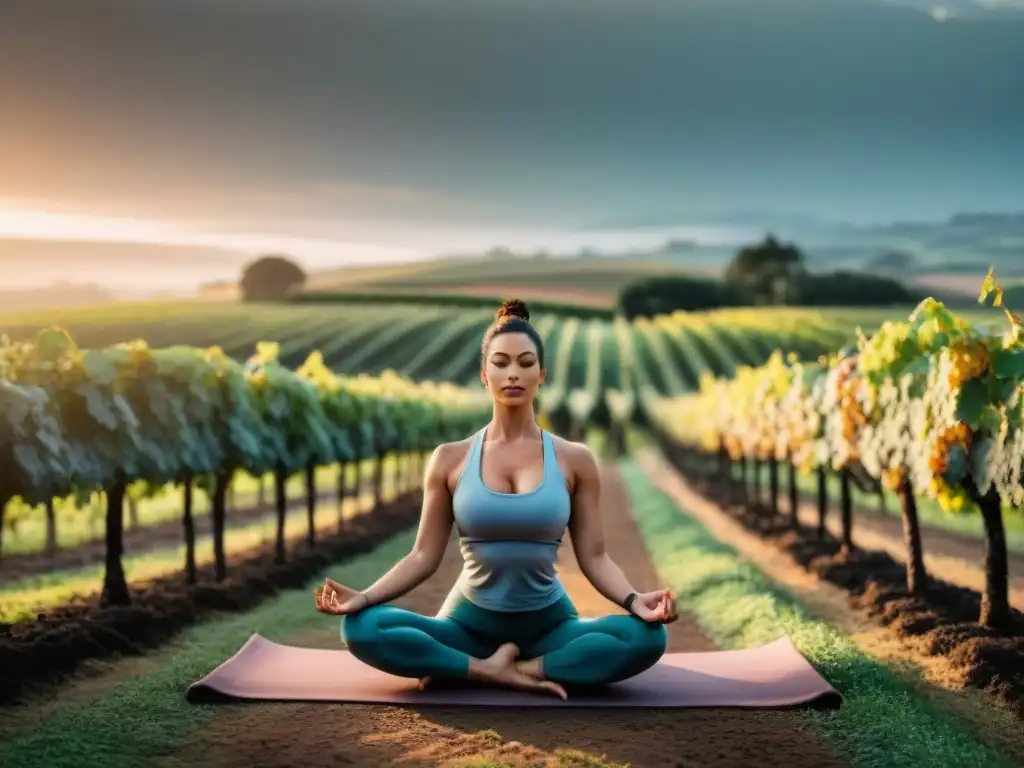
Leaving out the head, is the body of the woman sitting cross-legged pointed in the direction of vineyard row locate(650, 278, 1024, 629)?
no

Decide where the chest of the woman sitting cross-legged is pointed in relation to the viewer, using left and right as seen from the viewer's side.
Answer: facing the viewer

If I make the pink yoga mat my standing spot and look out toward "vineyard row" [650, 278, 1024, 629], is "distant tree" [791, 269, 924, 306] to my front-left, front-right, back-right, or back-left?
front-left

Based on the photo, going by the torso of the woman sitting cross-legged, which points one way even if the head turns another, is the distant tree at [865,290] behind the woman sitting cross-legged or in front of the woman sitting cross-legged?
behind

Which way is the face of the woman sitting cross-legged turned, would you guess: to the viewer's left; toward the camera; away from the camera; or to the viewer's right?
toward the camera
